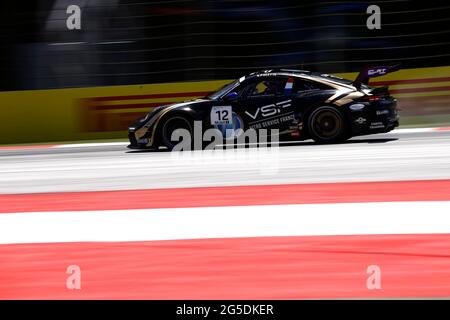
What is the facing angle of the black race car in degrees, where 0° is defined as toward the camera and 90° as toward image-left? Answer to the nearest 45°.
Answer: approximately 90°
